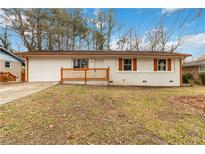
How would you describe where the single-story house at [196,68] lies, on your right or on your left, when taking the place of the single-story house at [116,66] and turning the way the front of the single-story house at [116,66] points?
on your left

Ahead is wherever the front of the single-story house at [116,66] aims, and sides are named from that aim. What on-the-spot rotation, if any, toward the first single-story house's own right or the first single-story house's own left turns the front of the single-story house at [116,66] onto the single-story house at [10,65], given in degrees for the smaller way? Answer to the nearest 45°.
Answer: approximately 90° to the first single-story house's own right

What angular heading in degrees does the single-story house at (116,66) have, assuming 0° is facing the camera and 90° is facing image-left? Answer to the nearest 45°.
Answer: approximately 0°
